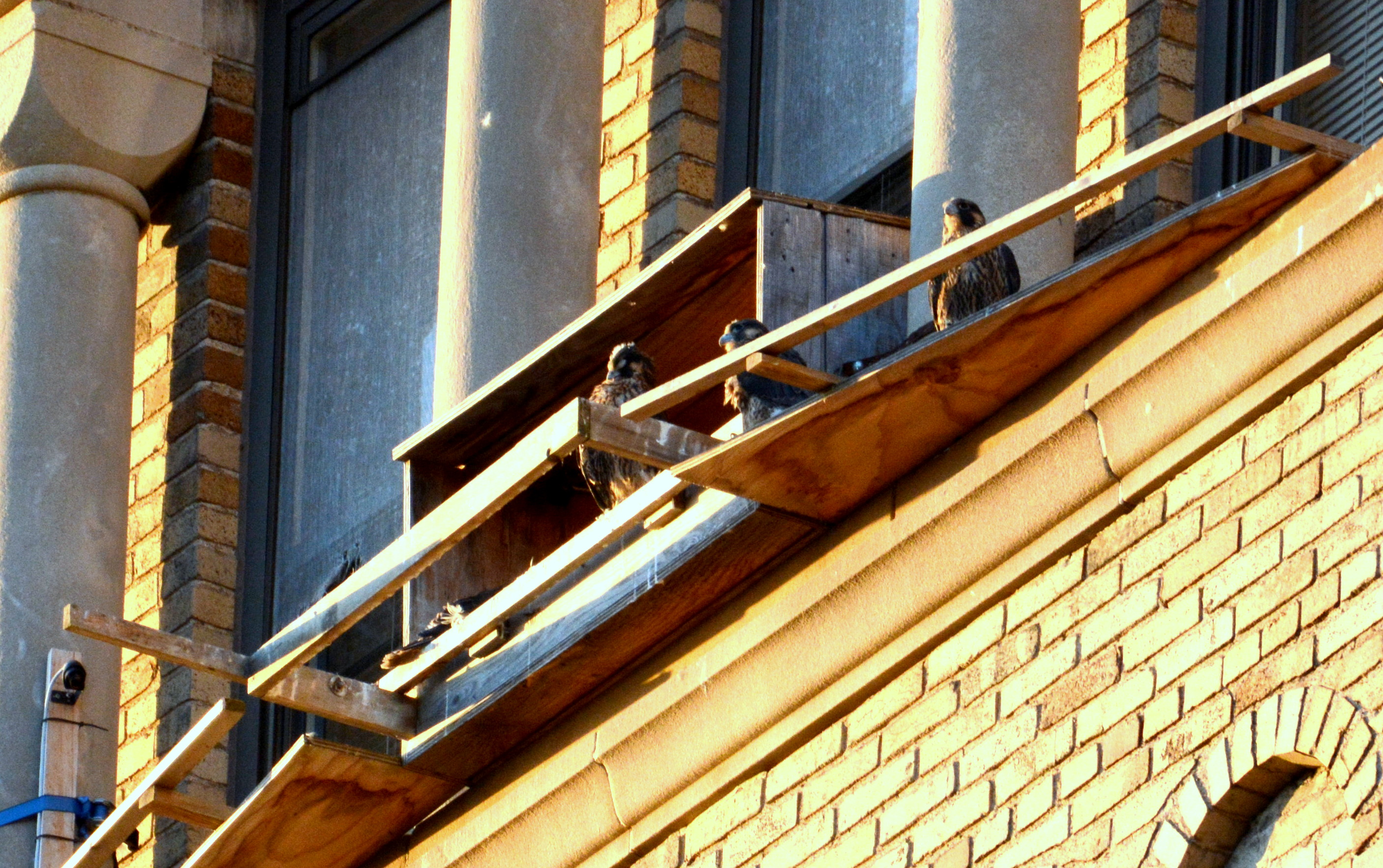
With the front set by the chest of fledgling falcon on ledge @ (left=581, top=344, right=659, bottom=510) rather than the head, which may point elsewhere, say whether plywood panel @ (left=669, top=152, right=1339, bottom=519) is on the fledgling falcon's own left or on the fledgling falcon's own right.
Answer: on the fledgling falcon's own left

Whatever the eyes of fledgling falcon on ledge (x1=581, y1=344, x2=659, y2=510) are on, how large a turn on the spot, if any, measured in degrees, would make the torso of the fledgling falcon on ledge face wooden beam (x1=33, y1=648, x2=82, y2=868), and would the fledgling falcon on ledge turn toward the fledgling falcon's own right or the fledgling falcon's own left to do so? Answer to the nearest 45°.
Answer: approximately 90° to the fledgling falcon's own right

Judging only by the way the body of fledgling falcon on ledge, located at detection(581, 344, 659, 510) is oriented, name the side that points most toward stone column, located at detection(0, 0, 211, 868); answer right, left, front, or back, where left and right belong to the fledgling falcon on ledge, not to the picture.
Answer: right

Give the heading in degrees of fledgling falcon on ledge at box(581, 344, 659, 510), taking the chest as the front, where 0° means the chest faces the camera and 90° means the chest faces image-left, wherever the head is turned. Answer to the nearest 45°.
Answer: approximately 45°

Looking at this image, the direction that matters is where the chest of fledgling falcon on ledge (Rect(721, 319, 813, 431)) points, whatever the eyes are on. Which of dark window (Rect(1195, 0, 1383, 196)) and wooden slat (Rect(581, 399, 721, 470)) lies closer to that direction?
the wooden slat

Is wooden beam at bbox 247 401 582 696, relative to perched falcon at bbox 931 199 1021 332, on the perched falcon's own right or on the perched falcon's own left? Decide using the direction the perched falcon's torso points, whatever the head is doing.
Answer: on the perched falcon's own right

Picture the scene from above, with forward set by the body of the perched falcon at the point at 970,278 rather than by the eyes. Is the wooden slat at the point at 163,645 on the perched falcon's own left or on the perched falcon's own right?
on the perched falcon's own right
